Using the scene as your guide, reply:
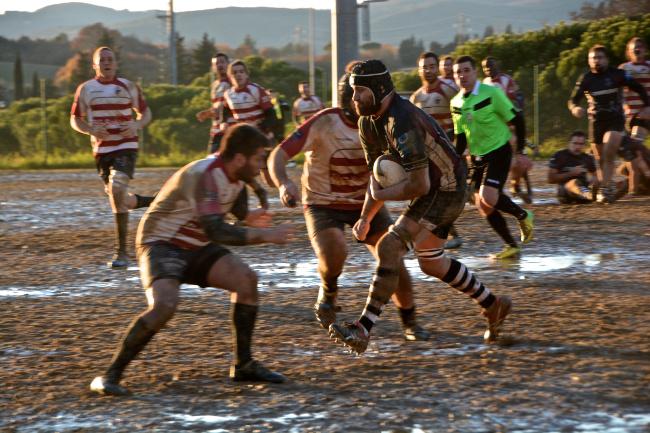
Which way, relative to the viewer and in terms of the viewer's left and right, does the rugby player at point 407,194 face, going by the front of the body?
facing to the left of the viewer

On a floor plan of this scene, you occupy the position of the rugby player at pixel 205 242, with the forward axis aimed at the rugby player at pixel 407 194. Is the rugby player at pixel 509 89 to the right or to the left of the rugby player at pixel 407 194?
left

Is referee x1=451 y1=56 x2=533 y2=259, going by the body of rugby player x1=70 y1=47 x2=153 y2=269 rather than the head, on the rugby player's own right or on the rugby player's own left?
on the rugby player's own left

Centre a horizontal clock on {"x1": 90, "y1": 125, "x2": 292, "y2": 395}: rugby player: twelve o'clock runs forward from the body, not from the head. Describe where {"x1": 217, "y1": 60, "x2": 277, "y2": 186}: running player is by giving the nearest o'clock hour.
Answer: The running player is roughly at 9 o'clock from the rugby player.

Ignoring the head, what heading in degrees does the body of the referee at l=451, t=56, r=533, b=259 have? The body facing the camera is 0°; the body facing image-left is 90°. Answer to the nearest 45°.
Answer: approximately 45°

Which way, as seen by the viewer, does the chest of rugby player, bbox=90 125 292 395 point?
to the viewer's right

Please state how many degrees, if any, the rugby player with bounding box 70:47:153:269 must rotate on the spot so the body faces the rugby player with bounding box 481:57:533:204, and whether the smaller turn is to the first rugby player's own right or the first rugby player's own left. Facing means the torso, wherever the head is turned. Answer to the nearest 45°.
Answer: approximately 135° to the first rugby player's own left

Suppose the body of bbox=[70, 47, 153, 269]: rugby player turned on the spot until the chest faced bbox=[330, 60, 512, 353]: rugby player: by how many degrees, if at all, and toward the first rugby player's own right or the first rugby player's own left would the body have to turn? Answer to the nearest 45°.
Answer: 0° — they already face them
